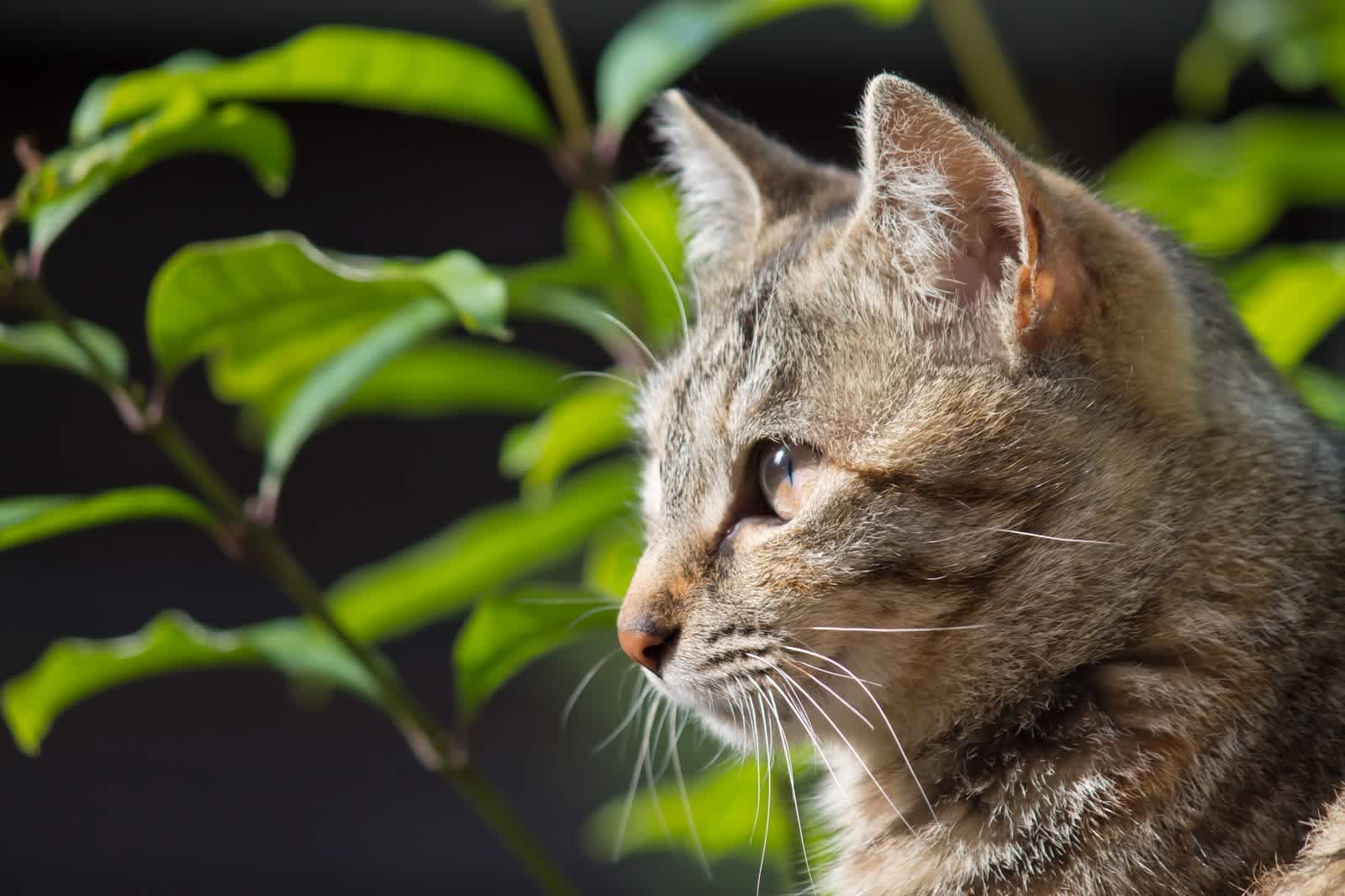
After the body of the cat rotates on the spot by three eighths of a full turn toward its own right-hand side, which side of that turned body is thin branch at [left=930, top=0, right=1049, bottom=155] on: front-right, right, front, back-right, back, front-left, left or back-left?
front-left

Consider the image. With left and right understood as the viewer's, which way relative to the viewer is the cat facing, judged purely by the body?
facing to the left of the viewer

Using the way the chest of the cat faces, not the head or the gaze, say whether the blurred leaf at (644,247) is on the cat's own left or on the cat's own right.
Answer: on the cat's own right
